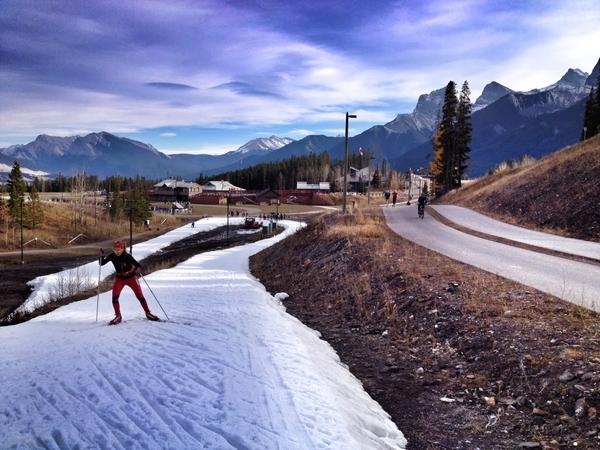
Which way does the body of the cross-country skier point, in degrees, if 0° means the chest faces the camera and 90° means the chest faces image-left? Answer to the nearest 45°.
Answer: approximately 0°
